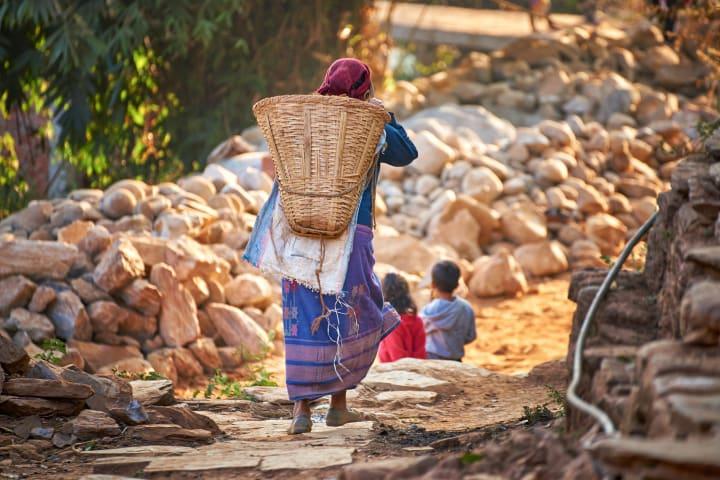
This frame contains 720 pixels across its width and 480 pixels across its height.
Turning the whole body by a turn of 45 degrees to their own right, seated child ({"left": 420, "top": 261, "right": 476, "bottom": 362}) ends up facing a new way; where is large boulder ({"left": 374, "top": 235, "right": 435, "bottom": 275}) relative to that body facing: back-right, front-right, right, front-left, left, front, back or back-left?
front-left

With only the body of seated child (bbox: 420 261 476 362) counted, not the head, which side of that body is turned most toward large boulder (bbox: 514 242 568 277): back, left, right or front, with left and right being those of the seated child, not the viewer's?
front

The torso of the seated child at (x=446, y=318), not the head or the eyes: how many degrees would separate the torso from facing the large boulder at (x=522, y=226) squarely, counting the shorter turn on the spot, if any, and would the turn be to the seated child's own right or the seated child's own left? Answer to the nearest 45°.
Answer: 0° — they already face it

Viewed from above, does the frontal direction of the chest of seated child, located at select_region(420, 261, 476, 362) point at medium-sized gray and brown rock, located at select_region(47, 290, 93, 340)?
no

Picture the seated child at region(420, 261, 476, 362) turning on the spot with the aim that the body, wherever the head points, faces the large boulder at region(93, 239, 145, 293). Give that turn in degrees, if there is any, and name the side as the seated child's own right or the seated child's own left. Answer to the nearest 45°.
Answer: approximately 90° to the seated child's own left

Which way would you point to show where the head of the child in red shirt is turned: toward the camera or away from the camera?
away from the camera

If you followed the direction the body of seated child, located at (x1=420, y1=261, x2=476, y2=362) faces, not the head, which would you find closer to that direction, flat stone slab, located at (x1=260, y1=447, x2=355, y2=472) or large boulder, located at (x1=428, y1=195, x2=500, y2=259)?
the large boulder

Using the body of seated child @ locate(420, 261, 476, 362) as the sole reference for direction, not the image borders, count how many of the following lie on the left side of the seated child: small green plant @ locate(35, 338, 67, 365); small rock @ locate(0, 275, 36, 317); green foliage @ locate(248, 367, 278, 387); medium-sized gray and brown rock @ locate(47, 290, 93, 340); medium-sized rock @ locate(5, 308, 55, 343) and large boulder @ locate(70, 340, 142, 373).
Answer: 6

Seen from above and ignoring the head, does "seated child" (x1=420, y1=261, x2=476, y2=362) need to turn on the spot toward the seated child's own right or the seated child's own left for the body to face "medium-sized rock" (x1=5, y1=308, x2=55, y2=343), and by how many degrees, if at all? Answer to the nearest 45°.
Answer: approximately 90° to the seated child's own left

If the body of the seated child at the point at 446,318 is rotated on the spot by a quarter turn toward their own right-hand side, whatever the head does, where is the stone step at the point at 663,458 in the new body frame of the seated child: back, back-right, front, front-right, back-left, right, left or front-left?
right

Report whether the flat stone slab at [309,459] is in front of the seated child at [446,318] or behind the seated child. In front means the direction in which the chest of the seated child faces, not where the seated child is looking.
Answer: behind

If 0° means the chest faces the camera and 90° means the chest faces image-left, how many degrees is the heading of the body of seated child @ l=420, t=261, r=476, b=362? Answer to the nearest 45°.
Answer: approximately 180°

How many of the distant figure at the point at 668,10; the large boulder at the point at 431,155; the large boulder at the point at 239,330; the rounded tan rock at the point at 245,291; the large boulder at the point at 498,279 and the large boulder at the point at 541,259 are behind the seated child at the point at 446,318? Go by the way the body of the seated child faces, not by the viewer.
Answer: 0

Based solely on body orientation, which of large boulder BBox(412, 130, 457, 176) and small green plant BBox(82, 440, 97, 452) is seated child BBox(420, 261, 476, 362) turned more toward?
the large boulder

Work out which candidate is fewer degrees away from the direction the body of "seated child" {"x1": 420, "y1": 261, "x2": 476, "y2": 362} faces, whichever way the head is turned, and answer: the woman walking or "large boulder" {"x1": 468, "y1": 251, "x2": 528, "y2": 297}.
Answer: the large boulder

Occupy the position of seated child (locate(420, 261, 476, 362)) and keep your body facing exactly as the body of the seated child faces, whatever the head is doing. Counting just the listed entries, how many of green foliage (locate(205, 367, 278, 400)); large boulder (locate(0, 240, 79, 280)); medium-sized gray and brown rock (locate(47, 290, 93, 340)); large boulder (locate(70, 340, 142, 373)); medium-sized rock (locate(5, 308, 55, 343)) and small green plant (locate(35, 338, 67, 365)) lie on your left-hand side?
6

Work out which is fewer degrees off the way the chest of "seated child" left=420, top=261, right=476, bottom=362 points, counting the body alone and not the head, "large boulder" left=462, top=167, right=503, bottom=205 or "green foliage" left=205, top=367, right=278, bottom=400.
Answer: the large boulder

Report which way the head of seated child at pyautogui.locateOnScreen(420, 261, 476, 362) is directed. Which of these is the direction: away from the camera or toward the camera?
away from the camera

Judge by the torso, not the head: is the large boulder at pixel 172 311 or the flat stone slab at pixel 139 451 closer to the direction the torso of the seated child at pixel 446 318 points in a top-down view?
the large boulder

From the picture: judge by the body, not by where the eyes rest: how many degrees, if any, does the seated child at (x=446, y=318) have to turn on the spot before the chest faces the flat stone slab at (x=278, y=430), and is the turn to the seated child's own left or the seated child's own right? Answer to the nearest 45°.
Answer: approximately 180°

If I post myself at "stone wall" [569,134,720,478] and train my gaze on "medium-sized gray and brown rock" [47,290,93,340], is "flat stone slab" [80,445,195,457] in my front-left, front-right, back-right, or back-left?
front-left
